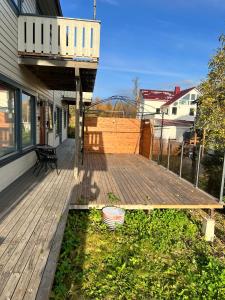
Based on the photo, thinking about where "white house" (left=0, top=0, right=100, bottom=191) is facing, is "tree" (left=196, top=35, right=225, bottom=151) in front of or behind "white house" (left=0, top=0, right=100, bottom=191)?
in front

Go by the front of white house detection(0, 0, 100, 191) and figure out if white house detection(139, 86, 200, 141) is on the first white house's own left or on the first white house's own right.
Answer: on the first white house's own left

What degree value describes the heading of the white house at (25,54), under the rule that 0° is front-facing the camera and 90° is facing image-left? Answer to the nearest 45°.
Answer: approximately 270°

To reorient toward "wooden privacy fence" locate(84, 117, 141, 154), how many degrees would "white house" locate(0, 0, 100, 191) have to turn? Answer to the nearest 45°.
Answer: approximately 45° to its left

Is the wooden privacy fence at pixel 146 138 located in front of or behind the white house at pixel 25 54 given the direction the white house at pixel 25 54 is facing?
in front
